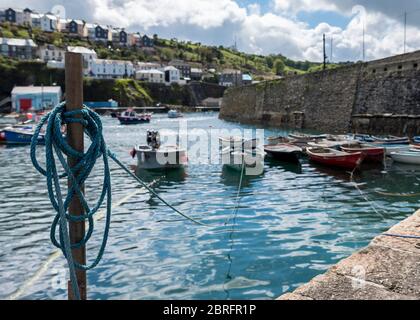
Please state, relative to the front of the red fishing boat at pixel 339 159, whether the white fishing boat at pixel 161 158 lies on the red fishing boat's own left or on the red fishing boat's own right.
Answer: on the red fishing boat's own right

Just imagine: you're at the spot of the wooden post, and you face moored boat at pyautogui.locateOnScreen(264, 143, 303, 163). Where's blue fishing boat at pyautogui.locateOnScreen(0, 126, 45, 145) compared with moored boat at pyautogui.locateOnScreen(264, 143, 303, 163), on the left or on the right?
left

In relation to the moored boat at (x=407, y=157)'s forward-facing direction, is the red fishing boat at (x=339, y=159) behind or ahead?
ahead

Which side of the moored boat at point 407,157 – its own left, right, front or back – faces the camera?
left

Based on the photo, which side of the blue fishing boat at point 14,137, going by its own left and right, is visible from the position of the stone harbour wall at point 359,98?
back

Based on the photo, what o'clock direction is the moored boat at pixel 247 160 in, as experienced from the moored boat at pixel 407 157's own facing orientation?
the moored boat at pixel 247 160 is roughly at 11 o'clock from the moored boat at pixel 407 157.

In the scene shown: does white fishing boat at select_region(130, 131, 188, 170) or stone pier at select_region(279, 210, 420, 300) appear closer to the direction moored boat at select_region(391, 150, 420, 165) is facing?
the white fishing boat
